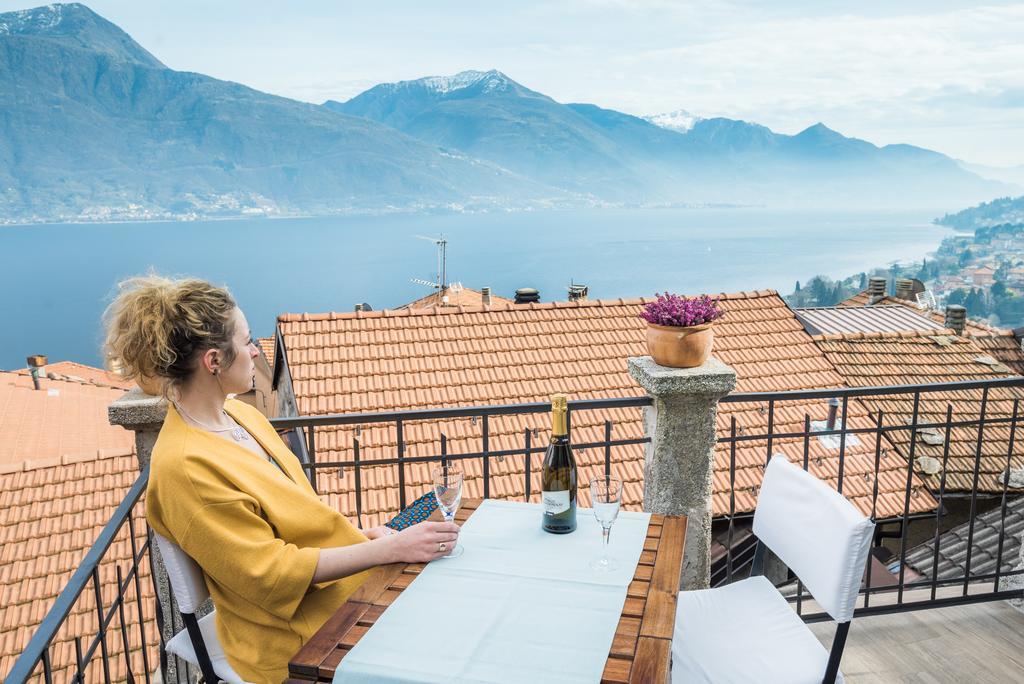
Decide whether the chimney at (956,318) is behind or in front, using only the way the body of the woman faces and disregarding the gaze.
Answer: in front

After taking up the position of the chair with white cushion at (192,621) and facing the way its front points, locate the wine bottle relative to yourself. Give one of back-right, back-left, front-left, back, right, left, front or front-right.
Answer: front

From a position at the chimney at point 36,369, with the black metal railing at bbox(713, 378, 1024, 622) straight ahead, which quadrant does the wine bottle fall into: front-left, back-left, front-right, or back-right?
front-right

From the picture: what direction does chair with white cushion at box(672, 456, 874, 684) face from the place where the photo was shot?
facing the viewer and to the left of the viewer

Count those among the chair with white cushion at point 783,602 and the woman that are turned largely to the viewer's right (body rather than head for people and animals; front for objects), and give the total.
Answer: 1

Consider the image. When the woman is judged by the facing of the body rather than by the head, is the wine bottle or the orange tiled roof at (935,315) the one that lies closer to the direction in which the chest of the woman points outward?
the wine bottle

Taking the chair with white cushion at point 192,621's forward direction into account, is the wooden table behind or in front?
in front

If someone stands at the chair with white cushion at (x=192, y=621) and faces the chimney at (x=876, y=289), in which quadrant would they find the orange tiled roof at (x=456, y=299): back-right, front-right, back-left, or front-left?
front-left

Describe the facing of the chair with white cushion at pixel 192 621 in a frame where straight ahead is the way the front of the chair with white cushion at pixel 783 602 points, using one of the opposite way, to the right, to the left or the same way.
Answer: the opposite way

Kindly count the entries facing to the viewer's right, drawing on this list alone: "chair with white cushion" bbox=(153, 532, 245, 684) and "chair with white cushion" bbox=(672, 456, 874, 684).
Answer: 1

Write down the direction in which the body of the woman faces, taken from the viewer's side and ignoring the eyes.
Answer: to the viewer's right

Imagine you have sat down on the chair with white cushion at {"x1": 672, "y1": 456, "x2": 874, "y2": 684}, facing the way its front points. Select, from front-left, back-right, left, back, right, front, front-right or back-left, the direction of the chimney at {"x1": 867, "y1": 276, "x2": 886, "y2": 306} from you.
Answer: back-right

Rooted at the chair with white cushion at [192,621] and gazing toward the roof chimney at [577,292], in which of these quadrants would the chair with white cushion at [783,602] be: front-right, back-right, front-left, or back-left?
front-right

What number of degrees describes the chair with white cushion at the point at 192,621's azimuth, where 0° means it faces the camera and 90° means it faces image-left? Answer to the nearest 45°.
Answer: approximately 270°
